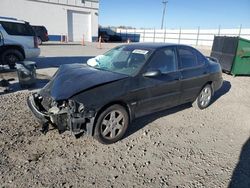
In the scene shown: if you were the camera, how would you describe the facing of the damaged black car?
facing the viewer and to the left of the viewer

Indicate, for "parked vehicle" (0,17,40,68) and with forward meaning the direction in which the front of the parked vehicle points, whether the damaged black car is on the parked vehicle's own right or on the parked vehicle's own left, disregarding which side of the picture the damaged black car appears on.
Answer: on the parked vehicle's own left

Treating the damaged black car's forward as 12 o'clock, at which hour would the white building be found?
The white building is roughly at 4 o'clock from the damaged black car.

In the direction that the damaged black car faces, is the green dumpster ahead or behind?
behind

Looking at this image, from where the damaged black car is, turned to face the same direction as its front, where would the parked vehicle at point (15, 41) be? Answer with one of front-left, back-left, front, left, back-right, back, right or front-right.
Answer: right

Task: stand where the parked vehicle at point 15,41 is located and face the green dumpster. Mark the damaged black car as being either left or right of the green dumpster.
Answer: right

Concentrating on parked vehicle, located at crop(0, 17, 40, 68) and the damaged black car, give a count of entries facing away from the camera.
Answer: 0
